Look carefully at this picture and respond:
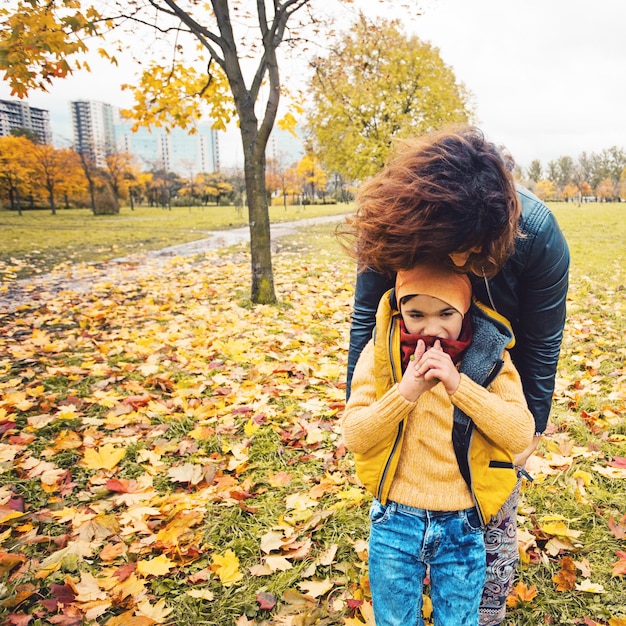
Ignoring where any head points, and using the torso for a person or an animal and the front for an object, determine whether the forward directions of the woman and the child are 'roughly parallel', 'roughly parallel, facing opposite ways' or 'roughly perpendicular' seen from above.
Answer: roughly parallel

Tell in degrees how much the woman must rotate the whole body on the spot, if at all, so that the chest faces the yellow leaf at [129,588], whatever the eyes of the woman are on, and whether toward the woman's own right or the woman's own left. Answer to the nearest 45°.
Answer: approximately 90° to the woman's own right

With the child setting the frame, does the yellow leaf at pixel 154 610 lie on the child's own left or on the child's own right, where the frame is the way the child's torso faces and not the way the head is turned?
on the child's own right

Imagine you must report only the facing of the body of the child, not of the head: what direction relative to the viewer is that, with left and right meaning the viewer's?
facing the viewer

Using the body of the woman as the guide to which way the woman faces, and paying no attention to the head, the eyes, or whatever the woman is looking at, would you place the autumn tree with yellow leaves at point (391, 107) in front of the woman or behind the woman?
behind

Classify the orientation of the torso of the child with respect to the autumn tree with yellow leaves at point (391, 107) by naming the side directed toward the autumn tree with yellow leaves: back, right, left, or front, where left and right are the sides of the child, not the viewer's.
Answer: back

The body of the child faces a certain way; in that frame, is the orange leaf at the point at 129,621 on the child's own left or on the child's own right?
on the child's own right

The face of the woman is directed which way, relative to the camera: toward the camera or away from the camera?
toward the camera
